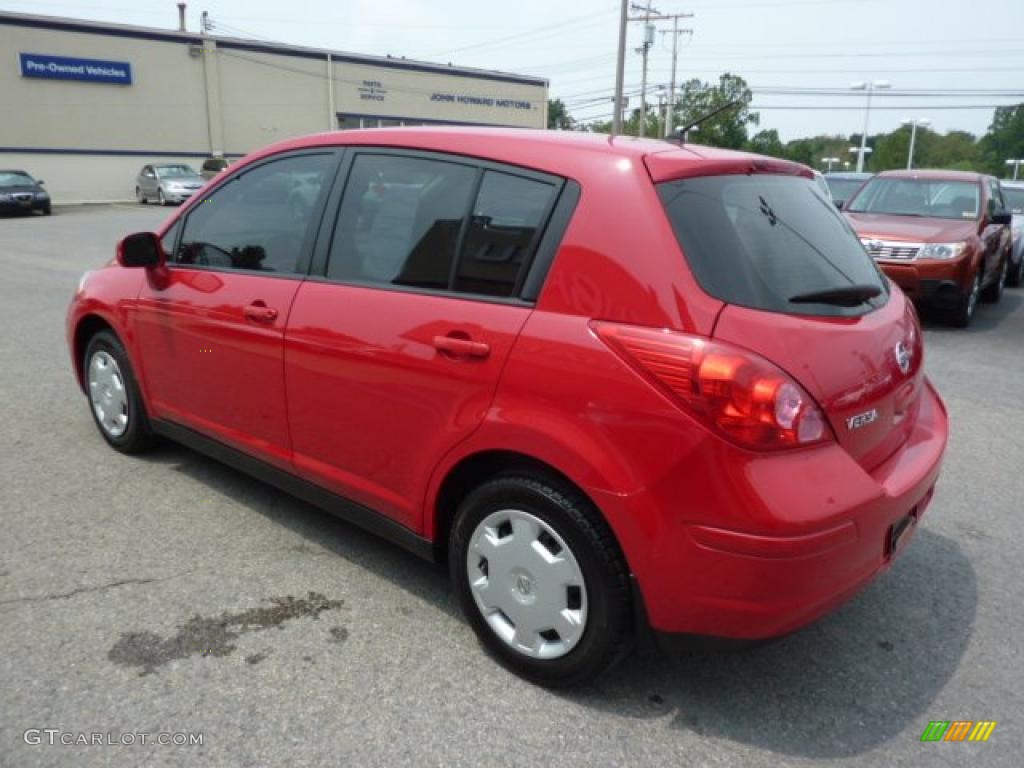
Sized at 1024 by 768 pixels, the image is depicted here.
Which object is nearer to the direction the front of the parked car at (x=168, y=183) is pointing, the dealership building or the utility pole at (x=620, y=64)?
the utility pole

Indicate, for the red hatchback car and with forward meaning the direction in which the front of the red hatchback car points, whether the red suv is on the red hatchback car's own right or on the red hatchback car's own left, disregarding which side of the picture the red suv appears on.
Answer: on the red hatchback car's own right

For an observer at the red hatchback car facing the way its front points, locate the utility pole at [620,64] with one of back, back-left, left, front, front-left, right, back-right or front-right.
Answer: front-right

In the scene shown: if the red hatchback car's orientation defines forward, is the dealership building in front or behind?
in front

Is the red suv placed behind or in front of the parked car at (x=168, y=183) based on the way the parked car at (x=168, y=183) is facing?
in front

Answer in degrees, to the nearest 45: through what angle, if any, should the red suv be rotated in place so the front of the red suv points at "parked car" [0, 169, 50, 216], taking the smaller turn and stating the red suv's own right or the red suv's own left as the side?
approximately 45° to the red suv's own right

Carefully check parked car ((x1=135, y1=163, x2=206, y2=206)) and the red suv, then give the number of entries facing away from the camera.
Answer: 0

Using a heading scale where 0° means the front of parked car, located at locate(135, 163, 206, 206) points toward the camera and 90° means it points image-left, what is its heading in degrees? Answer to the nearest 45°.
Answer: approximately 315°

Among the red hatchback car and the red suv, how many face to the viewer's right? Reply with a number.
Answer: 0

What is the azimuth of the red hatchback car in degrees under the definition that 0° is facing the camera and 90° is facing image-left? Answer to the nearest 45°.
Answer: approximately 135°

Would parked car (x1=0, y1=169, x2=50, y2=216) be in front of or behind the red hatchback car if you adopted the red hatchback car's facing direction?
in front

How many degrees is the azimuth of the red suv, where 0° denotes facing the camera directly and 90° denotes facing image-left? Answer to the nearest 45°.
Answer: approximately 45°

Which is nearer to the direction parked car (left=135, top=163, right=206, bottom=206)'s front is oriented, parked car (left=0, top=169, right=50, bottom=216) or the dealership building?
the parked car
